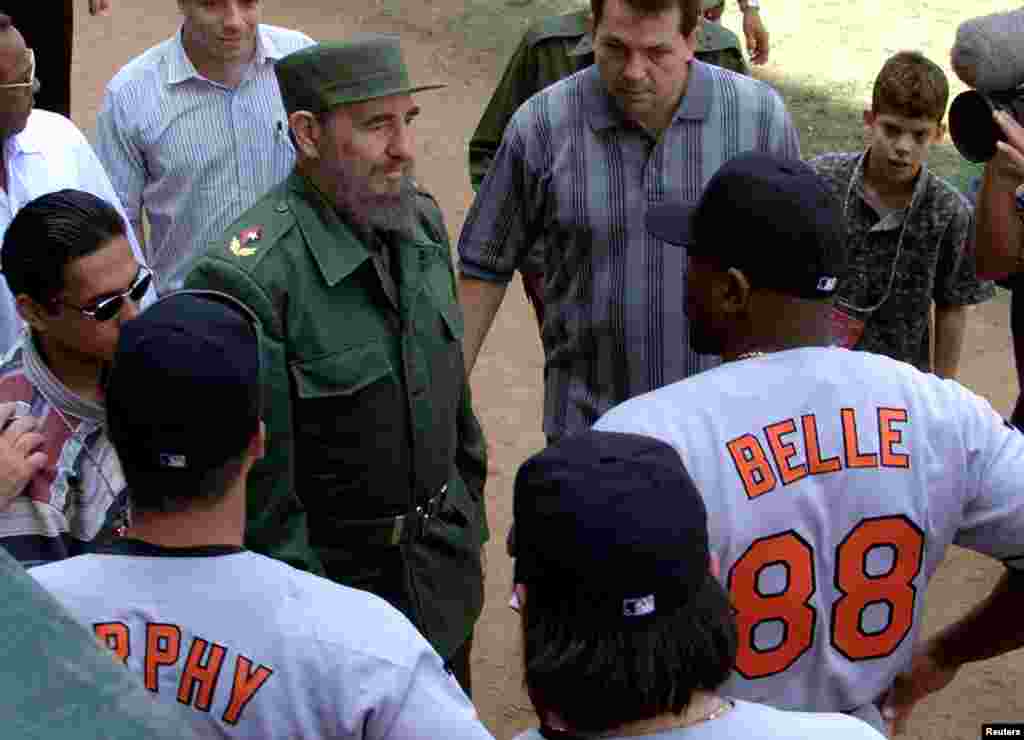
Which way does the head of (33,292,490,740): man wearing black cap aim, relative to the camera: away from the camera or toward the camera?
away from the camera

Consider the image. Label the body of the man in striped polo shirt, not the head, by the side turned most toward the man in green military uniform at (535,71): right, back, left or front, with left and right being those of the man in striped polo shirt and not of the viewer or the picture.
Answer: back

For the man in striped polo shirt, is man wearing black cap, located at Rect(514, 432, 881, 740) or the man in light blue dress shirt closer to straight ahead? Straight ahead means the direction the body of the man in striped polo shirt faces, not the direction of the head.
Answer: the man wearing black cap

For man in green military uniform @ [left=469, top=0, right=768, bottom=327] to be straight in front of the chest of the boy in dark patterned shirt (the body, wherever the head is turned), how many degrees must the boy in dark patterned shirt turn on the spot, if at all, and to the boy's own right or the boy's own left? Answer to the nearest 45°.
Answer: approximately 135° to the boy's own right

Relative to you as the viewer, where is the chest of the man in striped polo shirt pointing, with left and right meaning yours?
facing the viewer

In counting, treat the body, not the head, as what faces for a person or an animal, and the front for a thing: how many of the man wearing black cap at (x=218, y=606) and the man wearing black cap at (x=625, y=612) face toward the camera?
0

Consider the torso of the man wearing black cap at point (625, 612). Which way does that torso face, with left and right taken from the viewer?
facing away from the viewer

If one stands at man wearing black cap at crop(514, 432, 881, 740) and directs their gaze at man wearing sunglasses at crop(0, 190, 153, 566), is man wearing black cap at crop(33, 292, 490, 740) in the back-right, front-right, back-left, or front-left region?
front-left

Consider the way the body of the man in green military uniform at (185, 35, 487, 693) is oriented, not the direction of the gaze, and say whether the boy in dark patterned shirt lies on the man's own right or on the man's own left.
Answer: on the man's own left

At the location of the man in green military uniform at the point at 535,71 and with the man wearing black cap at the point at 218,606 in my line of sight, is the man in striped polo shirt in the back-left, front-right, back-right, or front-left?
front-left

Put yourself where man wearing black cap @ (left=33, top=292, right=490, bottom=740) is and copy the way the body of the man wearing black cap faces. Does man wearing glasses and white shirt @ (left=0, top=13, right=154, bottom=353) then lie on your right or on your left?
on your left

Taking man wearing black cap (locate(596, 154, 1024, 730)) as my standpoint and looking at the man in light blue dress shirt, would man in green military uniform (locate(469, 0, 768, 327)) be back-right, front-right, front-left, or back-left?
front-right

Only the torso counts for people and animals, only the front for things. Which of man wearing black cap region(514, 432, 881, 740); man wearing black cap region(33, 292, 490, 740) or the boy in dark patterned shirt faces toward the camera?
the boy in dark patterned shirt

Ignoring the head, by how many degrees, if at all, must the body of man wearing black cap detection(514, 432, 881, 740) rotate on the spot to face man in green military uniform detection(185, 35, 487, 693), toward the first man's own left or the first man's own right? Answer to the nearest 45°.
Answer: approximately 45° to the first man's own left

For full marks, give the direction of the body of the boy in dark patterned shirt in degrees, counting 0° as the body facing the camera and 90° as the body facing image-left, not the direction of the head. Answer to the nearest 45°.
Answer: approximately 0°

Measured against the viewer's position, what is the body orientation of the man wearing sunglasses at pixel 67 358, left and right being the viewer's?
facing the viewer and to the right of the viewer

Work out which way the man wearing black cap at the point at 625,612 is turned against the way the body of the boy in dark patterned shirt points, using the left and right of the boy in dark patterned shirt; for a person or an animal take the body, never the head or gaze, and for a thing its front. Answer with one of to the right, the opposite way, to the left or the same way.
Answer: the opposite way

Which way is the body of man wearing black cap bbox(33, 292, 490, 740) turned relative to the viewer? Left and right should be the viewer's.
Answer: facing away from the viewer and to the right of the viewer

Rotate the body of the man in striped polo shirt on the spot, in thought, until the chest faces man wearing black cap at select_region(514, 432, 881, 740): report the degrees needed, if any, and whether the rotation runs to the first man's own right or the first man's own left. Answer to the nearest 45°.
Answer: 0° — they already face them
